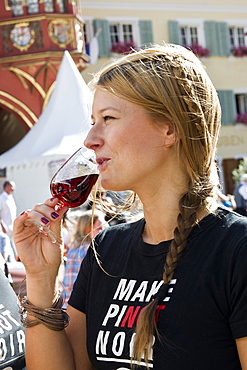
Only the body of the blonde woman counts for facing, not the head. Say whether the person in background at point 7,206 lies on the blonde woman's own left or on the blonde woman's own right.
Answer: on the blonde woman's own right

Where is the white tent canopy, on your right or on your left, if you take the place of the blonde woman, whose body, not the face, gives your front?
on your right

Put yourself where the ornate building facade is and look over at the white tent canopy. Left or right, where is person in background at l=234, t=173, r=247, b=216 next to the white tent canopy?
left

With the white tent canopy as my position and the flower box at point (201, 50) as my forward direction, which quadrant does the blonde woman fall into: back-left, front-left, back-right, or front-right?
back-right

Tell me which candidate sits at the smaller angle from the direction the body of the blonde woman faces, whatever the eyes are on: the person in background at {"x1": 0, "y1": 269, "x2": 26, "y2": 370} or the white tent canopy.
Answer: the person in background

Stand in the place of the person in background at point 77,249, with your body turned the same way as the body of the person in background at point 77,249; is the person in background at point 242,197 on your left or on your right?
on your left

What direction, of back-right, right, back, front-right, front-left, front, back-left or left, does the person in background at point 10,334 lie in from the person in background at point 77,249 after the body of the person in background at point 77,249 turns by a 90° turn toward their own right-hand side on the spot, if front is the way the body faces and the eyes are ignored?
front

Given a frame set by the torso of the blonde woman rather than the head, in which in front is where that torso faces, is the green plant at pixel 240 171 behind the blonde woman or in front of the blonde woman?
behind

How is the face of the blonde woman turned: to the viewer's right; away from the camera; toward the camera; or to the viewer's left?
to the viewer's left

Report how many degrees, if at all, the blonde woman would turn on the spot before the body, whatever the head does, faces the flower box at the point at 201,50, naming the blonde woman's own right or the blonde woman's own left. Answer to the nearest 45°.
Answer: approximately 135° to the blonde woman's own right
